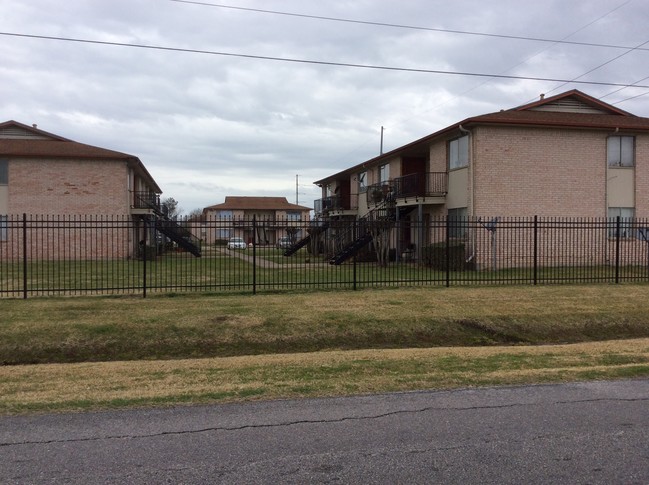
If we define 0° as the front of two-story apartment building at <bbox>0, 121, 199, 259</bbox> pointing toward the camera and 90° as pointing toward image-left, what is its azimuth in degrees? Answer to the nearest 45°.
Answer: approximately 270°

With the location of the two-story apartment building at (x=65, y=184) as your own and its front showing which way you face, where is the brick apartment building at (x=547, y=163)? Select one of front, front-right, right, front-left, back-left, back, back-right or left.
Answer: front-right

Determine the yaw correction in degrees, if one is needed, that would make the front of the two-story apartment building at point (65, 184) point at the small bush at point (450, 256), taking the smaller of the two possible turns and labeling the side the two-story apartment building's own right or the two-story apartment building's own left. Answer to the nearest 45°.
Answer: approximately 45° to the two-story apartment building's own right

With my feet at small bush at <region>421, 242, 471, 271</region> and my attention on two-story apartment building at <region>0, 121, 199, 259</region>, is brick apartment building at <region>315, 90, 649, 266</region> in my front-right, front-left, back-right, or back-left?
back-right
